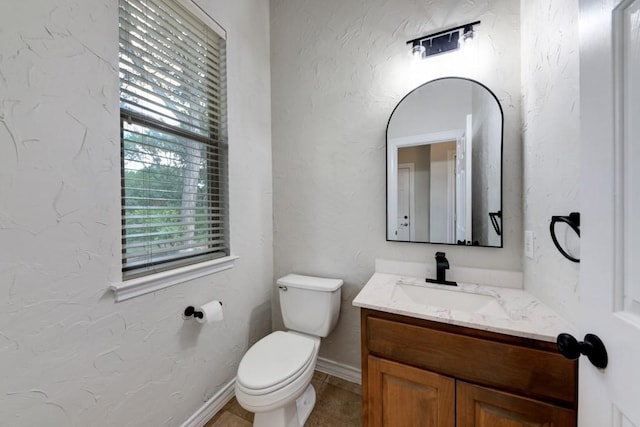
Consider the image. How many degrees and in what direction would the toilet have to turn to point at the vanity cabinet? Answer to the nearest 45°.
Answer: approximately 90° to its left

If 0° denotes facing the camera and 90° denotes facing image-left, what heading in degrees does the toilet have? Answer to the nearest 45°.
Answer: approximately 45°

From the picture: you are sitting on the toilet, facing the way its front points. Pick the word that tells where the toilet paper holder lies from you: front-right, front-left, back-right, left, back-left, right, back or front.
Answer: front-right
